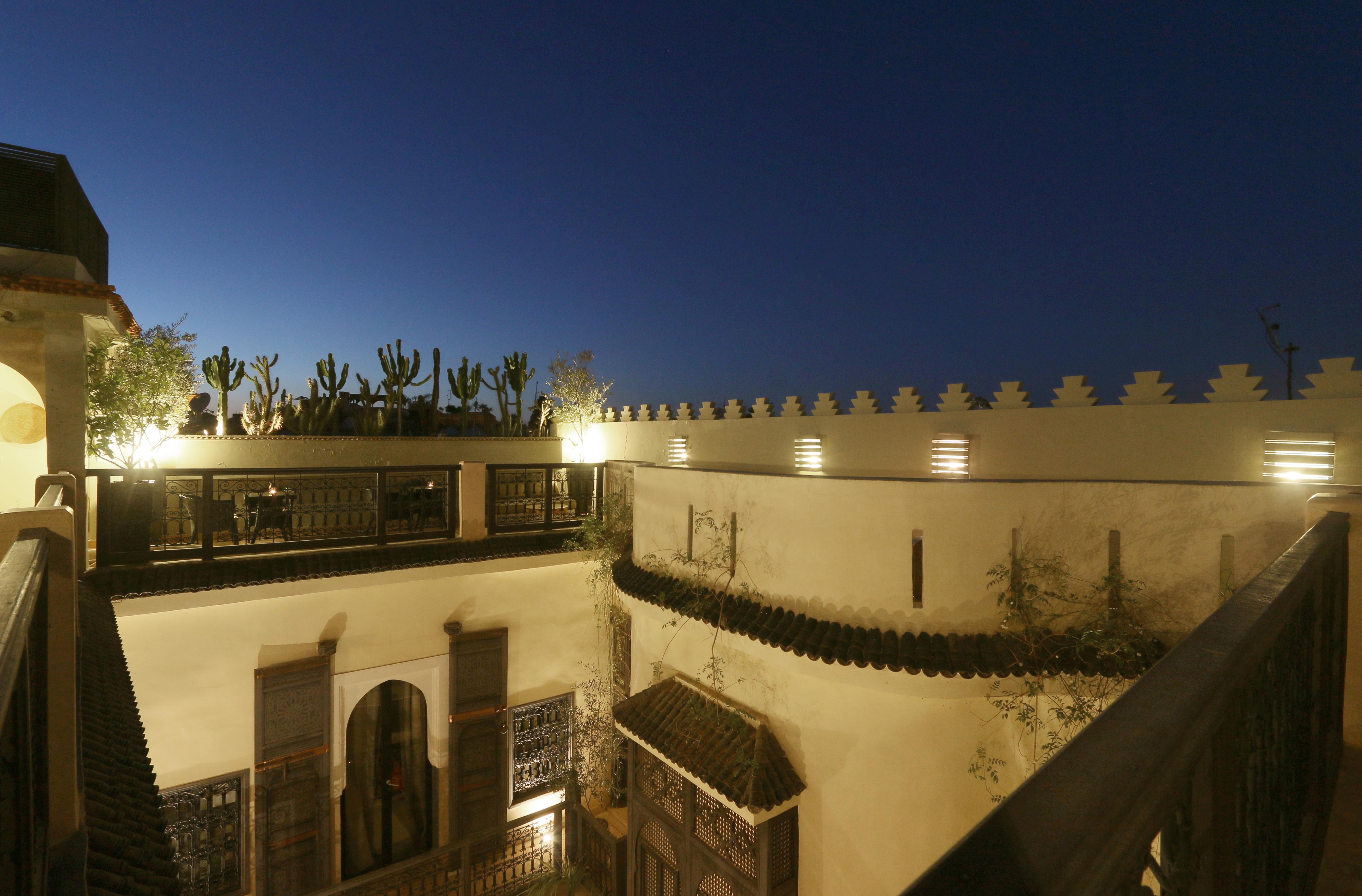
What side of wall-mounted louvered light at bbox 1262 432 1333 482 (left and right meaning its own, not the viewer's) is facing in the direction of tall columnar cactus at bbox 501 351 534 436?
right

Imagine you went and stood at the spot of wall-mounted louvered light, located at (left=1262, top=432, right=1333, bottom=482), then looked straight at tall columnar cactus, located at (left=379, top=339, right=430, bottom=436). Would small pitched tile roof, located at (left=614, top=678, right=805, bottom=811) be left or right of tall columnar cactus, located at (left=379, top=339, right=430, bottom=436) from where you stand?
left

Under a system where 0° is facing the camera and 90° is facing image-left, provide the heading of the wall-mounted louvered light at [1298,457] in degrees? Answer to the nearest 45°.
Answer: approximately 0°

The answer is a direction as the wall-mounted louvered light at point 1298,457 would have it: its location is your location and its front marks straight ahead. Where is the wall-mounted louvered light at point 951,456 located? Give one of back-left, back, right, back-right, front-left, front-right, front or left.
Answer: right

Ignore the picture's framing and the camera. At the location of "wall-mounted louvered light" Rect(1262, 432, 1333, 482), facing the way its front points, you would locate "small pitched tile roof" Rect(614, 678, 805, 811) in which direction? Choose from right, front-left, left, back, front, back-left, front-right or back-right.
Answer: front-right

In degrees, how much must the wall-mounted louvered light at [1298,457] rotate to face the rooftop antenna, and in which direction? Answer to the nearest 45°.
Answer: approximately 180°

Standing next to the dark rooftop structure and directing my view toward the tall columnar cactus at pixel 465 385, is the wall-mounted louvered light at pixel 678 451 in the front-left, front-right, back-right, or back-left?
front-right

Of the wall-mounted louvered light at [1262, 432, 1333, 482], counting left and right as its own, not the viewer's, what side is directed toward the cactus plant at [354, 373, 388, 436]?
right

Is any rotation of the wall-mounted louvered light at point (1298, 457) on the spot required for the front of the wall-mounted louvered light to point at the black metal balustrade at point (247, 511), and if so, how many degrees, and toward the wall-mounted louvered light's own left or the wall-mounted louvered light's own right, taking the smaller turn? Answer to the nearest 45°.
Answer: approximately 45° to the wall-mounted louvered light's own right

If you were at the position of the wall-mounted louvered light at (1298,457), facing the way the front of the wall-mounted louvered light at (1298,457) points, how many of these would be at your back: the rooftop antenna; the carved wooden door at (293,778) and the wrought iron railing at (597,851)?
1

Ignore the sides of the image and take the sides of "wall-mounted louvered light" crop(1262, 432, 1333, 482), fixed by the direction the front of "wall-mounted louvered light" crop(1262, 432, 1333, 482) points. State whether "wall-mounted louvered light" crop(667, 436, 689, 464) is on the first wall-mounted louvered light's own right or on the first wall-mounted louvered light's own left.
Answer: on the first wall-mounted louvered light's own right

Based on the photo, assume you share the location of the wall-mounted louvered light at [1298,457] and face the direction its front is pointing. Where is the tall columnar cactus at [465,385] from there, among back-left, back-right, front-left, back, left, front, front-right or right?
right

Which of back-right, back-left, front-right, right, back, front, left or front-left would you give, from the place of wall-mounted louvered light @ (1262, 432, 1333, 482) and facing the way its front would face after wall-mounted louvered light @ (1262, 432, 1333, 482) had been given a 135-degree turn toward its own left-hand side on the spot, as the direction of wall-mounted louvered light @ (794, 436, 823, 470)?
back-left

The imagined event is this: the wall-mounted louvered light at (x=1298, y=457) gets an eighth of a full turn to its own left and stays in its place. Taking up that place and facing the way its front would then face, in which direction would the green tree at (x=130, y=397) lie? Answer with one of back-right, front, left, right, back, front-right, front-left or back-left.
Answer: right

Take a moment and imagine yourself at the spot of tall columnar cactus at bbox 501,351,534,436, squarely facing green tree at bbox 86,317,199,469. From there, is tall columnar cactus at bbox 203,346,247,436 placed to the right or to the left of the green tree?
right

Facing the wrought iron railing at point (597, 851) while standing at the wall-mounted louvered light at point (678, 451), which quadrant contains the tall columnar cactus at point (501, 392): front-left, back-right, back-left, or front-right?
back-right
